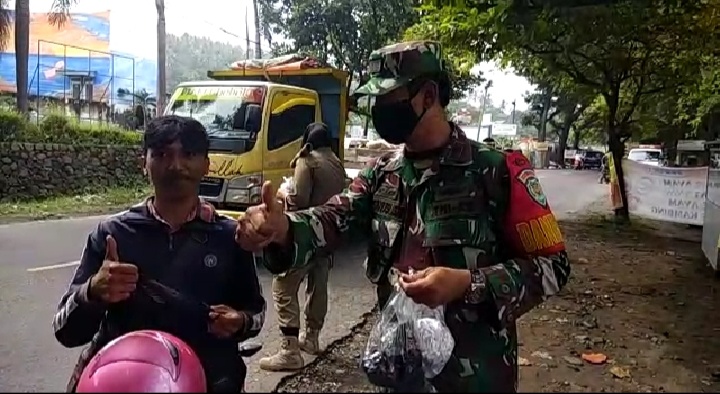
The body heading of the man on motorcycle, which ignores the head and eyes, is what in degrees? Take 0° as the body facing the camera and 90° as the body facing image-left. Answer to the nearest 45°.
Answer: approximately 0°

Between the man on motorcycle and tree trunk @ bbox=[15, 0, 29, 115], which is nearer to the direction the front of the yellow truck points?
the man on motorcycle

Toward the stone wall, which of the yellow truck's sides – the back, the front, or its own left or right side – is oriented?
right

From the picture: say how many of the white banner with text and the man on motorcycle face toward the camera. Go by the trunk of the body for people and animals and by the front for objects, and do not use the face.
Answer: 1

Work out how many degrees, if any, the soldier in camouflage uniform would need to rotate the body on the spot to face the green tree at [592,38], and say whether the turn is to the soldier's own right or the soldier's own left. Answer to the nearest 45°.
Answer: approximately 135° to the soldier's own right

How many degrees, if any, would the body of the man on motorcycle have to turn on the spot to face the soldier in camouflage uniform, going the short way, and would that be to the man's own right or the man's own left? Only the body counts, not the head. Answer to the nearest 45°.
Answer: approximately 45° to the man's own left
